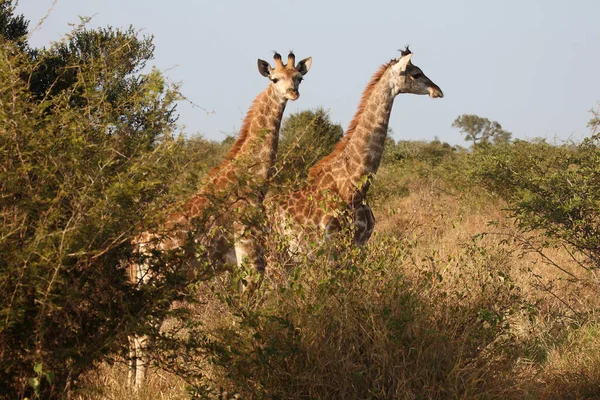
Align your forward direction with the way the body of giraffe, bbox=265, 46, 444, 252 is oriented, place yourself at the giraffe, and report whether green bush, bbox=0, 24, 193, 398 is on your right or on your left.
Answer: on your right

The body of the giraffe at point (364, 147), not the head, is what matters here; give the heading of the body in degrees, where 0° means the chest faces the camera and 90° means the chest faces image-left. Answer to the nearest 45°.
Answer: approximately 270°
